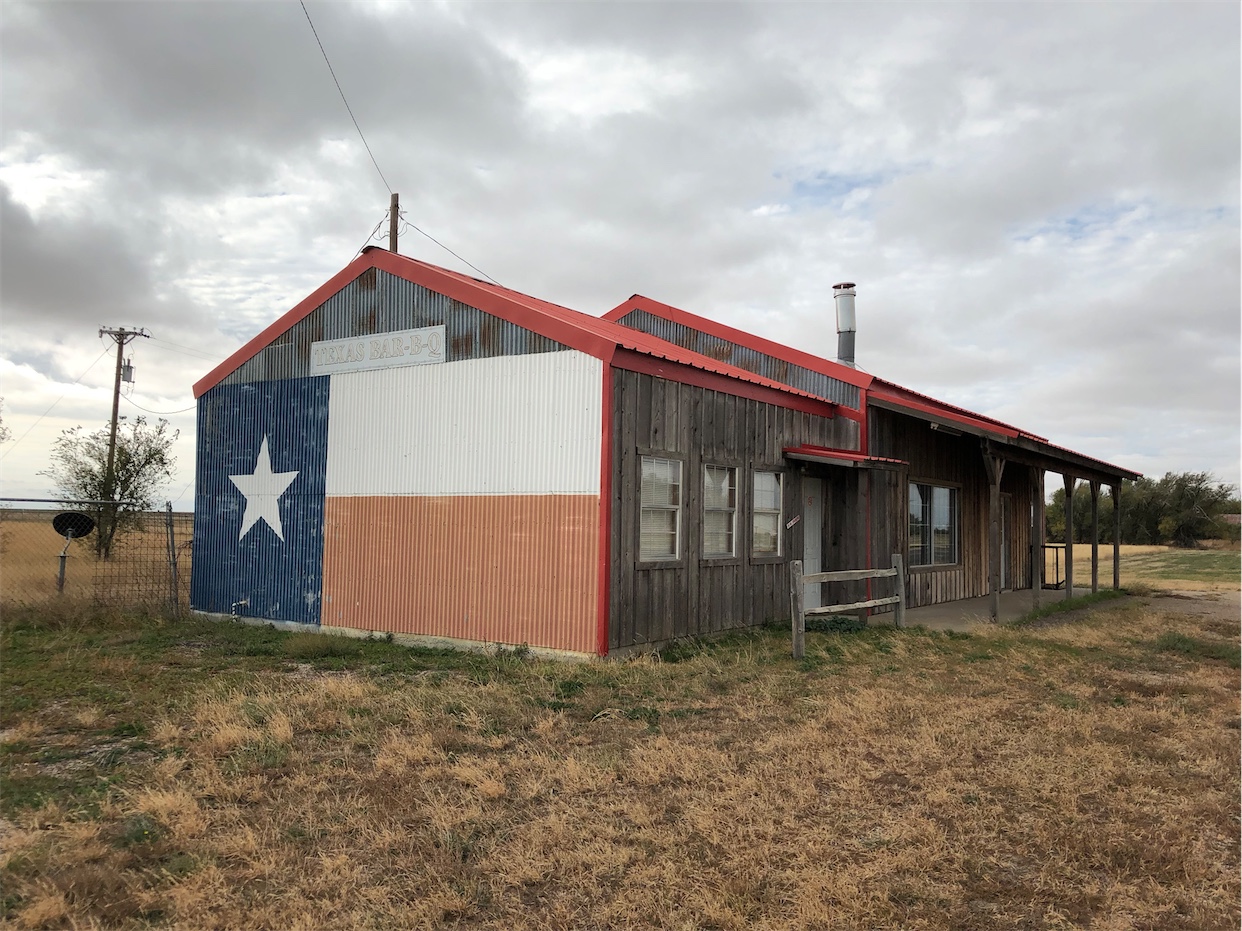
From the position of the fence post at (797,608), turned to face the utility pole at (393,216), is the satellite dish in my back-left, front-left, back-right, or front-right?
front-left

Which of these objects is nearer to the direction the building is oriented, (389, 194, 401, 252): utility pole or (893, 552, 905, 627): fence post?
the fence post

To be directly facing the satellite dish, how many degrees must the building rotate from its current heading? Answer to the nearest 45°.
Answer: approximately 135° to its right

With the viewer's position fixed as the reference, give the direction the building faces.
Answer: facing the viewer and to the right of the viewer

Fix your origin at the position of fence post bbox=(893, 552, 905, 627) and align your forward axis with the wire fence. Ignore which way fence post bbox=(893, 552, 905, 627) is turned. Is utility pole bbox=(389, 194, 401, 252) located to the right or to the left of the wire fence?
right

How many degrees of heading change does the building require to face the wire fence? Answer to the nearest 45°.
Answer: approximately 135° to its right

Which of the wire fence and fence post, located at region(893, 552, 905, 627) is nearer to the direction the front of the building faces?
the fence post

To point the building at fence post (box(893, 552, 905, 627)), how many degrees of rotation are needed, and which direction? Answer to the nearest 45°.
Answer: approximately 45° to its left

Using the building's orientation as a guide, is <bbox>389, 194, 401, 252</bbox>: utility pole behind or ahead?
behind
